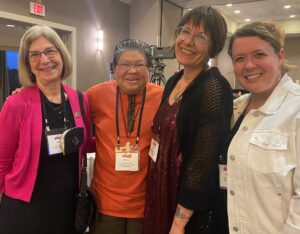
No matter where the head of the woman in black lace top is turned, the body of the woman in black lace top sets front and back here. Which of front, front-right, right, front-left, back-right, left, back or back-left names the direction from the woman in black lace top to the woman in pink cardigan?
front-right

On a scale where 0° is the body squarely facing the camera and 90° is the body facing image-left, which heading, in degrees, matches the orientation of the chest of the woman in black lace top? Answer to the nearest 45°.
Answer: approximately 45°

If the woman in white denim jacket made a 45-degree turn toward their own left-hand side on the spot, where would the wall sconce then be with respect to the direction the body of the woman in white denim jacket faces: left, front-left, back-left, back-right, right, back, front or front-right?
back-right

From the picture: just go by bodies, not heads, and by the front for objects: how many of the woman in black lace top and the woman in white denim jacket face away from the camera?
0

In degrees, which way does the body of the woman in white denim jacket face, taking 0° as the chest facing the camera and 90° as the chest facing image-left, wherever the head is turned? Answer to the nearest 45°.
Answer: approximately 45°

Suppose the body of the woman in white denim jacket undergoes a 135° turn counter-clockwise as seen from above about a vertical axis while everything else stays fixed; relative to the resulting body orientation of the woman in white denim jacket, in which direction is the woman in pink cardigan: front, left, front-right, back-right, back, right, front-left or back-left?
back
